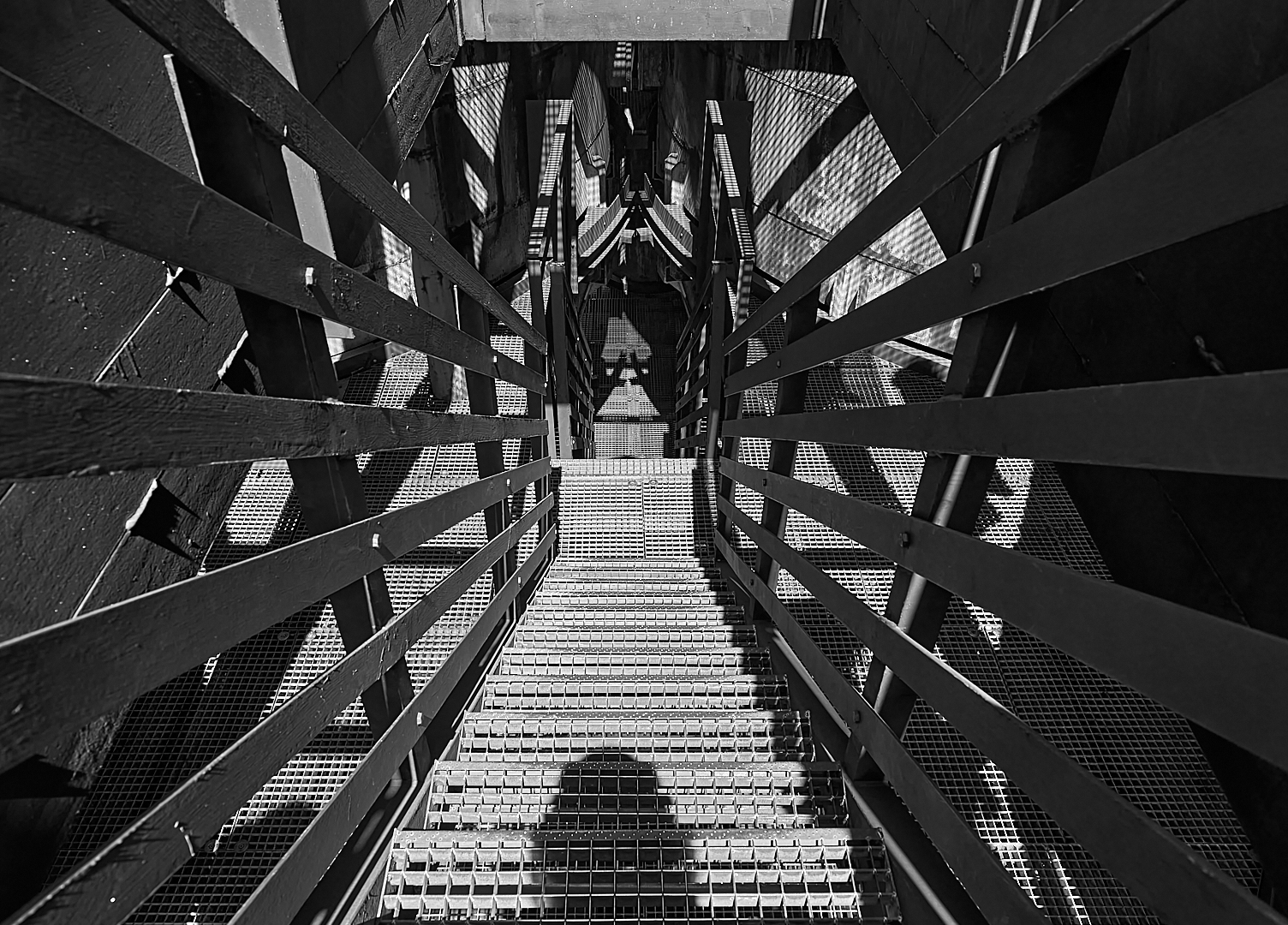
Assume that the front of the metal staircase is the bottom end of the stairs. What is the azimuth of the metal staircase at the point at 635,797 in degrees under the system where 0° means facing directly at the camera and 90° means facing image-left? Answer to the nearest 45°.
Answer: approximately 180°
